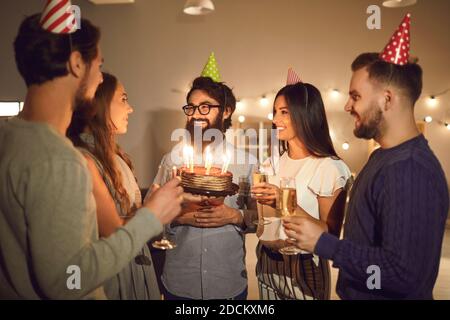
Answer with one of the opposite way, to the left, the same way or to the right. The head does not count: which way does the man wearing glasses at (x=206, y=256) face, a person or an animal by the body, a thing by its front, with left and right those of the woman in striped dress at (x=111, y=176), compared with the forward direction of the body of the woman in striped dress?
to the right

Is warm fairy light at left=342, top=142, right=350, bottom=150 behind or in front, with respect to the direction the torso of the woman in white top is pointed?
behind

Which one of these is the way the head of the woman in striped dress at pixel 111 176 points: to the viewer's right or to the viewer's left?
to the viewer's right

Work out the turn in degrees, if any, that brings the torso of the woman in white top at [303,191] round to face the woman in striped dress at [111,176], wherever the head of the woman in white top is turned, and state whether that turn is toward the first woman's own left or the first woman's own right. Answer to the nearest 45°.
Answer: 0° — they already face them

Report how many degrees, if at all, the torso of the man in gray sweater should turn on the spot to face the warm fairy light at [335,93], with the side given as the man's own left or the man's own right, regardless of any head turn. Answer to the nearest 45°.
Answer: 0° — they already face it

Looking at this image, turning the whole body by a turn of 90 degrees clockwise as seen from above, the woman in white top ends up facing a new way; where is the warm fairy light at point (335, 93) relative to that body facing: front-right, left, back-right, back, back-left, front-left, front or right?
front-right

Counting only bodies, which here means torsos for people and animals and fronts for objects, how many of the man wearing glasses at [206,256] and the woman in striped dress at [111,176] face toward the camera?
1

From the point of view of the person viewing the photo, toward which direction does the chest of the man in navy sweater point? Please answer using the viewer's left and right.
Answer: facing to the left of the viewer

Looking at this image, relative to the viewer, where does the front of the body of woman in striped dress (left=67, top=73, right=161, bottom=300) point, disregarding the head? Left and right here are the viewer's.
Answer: facing to the right of the viewer

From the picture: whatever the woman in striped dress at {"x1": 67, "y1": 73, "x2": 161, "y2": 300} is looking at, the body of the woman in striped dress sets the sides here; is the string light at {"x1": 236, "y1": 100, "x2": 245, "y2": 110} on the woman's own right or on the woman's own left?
on the woman's own left

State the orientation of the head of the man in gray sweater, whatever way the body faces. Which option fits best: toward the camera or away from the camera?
away from the camera

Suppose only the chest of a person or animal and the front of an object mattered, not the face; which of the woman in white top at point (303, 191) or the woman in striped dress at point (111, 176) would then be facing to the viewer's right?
the woman in striped dress
